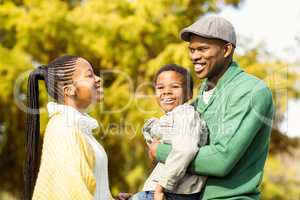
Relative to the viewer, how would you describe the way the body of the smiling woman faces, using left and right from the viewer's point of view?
facing to the right of the viewer

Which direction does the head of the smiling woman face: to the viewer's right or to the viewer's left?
to the viewer's right

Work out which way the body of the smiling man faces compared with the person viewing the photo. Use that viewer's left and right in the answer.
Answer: facing the viewer and to the left of the viewer

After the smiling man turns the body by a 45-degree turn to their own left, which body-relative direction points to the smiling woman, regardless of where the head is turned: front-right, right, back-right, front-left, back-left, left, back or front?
right

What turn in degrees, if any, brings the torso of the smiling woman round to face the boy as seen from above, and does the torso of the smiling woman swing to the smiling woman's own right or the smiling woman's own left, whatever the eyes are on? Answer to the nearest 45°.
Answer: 0° — they already face them

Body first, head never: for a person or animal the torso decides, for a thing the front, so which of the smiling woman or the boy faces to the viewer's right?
the smiling woman
